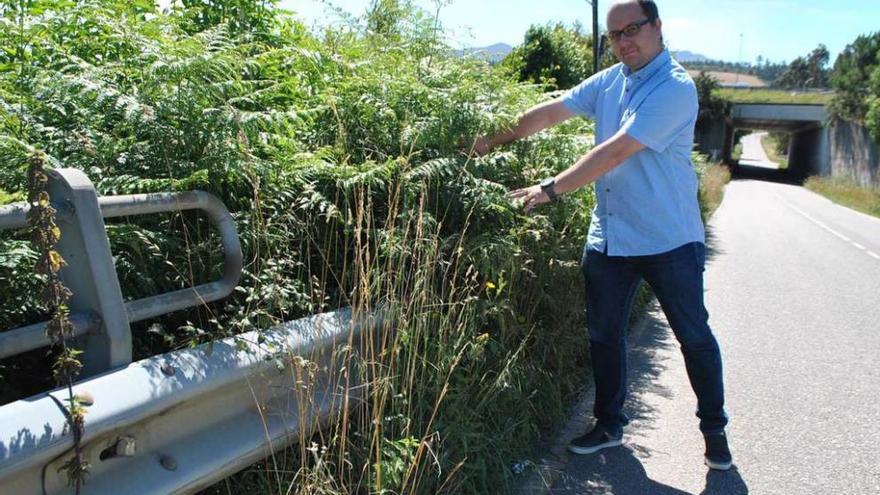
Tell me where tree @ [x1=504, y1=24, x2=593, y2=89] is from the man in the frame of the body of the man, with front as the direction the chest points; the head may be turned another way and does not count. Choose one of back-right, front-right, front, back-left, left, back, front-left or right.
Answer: back-right

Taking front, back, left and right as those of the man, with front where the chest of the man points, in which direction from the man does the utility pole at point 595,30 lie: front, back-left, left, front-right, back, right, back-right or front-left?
back-right

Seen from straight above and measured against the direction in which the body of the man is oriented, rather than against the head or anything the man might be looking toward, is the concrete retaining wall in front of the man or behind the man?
behind

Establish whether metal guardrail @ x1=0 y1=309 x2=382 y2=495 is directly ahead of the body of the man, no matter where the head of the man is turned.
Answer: yes

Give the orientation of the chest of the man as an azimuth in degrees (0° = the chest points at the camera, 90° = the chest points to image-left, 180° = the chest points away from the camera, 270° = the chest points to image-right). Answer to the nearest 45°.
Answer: approximately 45°

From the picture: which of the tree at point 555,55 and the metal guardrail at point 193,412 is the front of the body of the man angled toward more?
the metal guardrail

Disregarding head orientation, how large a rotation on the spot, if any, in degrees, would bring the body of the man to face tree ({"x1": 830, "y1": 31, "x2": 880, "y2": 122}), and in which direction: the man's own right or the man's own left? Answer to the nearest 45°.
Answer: approximately 135° to the man's own right
